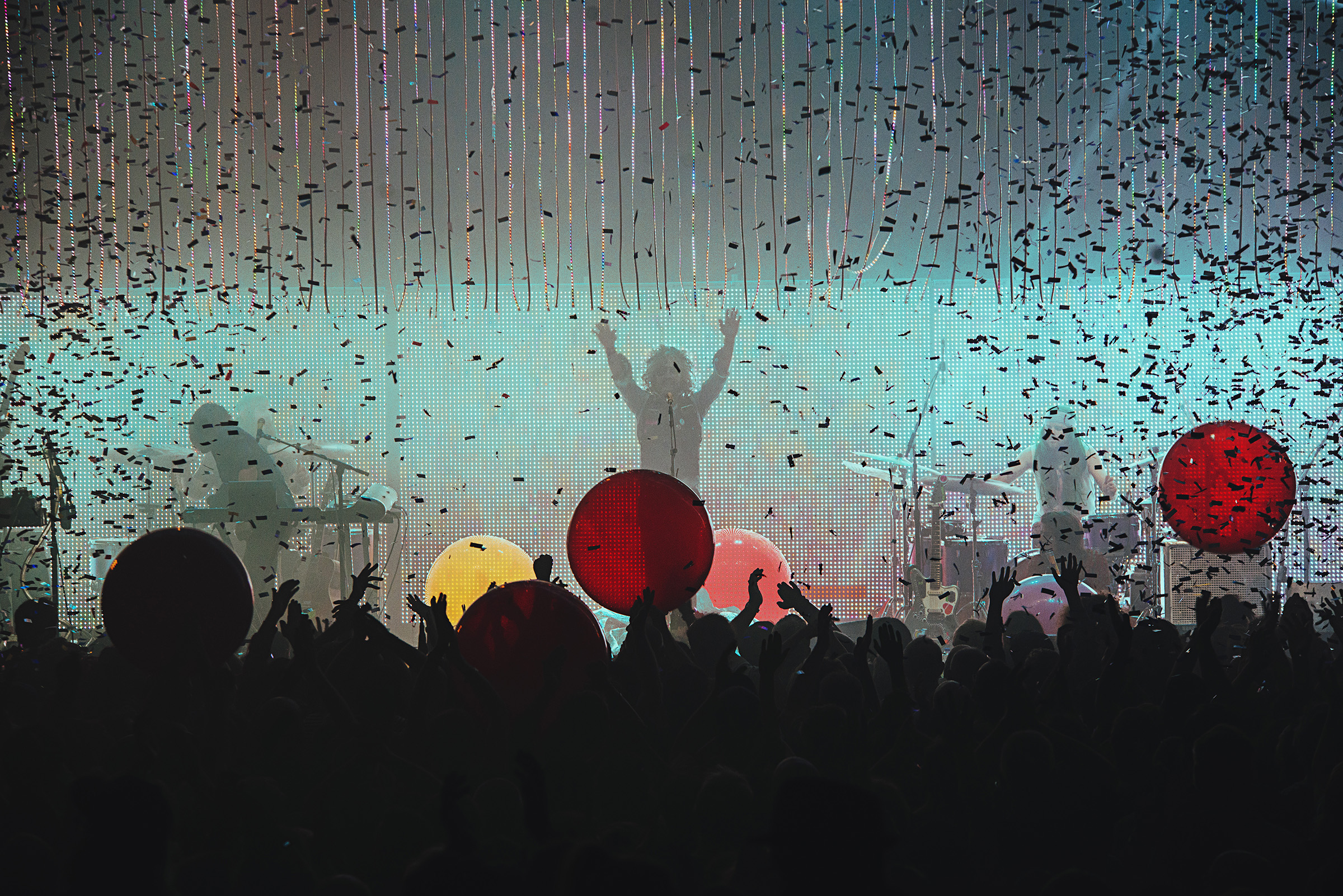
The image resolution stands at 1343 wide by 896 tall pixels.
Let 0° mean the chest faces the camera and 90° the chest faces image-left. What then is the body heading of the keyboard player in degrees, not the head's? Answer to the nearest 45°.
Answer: approximately 45°

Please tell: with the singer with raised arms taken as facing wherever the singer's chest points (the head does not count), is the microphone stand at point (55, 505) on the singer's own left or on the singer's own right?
on the singer's own right

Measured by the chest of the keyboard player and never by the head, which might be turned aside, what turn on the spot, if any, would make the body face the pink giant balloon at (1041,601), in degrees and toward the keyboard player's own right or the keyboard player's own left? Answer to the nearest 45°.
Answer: approximately 90° to the keyboard player's own left

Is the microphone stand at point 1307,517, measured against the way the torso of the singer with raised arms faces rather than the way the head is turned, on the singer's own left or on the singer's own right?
on the singer's own left

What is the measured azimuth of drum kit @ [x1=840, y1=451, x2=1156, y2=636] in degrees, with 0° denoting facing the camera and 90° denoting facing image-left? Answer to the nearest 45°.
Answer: approximately 0°

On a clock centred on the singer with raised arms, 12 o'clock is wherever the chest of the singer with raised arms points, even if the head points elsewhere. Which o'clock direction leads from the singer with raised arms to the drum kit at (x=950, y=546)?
The drum kit is roughly at 9 o'clock from the singer with raised arms.

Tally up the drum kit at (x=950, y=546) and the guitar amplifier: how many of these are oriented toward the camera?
2
